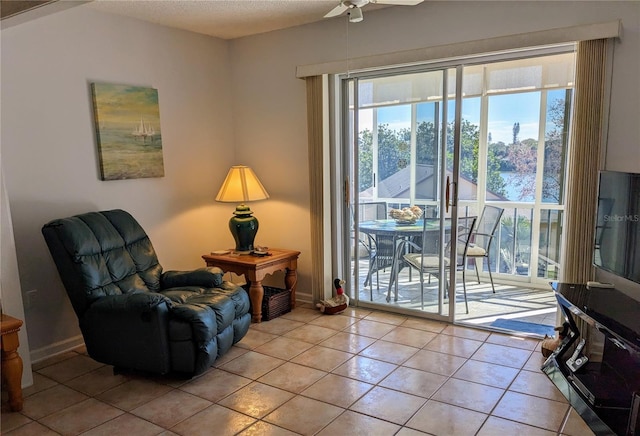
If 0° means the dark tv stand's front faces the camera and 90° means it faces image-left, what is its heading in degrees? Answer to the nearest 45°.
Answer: approximately 45°

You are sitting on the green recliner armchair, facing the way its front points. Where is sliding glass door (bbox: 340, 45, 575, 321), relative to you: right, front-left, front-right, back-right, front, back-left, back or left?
front-left

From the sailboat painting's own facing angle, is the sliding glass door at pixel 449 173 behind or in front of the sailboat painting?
in front

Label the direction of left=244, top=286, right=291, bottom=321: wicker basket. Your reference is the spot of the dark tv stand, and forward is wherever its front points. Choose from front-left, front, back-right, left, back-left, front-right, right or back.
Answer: front-right

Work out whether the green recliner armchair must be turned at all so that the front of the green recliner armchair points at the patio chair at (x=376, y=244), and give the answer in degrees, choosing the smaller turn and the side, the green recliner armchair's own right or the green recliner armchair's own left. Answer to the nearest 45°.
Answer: approximately 45° to the green recliner armchair's own left

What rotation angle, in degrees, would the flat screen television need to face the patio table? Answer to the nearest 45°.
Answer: approximately 45° to its right

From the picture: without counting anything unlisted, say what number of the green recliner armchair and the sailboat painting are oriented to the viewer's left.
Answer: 0

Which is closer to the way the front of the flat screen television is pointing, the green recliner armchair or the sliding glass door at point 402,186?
the green recliner armchair

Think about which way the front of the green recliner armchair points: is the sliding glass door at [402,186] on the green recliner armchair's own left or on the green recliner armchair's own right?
on the green recliner armchair's own left

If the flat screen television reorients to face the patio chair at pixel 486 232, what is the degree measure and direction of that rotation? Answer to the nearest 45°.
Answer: approximately 90° to its right

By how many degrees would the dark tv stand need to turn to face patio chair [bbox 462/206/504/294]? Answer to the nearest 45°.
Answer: approximately 90° to its right

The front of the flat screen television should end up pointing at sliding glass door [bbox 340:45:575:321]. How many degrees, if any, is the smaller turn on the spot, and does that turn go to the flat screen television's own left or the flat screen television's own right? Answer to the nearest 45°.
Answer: approximately 90° to the flat screen television's own right

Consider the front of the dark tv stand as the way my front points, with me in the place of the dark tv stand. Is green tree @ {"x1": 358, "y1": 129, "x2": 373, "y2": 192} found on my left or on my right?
on my right

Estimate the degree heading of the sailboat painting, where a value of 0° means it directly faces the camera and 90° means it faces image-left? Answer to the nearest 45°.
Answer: approximately 315°
